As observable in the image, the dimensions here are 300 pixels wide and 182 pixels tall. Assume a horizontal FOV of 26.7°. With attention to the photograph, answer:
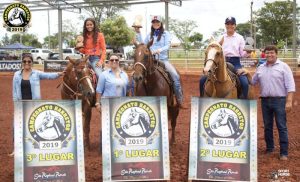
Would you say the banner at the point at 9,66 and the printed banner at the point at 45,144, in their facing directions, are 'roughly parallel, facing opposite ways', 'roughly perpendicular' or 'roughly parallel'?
roughly parallel

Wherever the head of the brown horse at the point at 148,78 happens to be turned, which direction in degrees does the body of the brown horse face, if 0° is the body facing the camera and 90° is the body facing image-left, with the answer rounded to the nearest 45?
approximately 45°

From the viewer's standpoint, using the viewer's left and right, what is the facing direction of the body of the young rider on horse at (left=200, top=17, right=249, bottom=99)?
facing the viewer

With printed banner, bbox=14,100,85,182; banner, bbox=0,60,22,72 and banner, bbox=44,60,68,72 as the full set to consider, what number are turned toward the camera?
3

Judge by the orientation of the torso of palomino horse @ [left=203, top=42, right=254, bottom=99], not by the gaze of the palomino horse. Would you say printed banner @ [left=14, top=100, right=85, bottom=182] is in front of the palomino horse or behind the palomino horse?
in front

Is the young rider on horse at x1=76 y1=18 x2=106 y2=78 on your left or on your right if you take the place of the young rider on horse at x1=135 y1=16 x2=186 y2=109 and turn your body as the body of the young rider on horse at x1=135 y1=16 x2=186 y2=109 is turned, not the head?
on your right

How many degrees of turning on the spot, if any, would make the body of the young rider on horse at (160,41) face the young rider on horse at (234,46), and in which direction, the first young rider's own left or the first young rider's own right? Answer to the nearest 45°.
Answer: approximately 135° to the first young rider's own left

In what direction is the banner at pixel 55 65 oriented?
toward the camera

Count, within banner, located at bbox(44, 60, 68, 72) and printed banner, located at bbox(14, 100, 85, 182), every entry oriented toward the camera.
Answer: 2

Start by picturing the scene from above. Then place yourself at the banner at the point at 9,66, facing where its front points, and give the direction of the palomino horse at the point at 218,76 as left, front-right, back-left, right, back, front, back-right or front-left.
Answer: front

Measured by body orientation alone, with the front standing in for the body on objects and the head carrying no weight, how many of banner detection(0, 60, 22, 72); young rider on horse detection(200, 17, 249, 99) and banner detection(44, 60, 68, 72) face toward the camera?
3

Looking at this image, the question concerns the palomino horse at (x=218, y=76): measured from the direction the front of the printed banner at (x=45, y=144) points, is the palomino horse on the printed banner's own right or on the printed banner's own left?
on the printed banner's own left

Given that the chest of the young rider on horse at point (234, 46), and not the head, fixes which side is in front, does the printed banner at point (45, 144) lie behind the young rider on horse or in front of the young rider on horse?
in front
